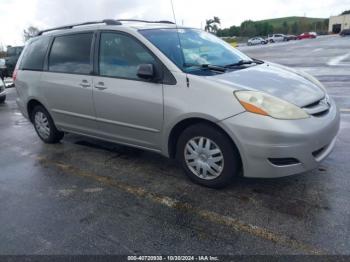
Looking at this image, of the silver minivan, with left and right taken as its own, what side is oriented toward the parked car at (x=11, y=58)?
back

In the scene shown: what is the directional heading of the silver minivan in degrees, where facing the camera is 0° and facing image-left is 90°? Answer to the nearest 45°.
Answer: approximately 315°
